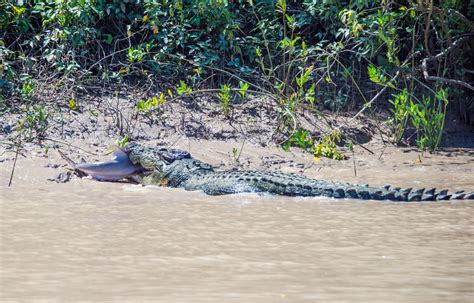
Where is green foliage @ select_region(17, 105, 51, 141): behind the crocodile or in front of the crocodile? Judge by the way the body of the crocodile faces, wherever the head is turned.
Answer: in front

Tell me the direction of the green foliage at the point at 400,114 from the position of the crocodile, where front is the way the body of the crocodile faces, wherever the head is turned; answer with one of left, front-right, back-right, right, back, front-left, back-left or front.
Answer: back-right

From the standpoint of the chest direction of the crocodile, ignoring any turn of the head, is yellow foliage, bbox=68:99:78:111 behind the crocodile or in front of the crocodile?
in front

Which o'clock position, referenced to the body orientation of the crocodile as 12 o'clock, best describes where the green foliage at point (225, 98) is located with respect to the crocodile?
The green foliage is roughly at 3 o'clock from the crocodile.

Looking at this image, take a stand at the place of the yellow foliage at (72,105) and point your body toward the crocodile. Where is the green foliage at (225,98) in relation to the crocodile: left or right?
left

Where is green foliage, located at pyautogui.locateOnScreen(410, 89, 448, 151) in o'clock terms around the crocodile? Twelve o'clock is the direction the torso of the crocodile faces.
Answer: The green foliage is roughly at 5 o'clock from the crocodile.

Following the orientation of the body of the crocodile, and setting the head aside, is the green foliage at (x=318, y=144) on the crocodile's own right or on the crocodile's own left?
on the crocodile's own right

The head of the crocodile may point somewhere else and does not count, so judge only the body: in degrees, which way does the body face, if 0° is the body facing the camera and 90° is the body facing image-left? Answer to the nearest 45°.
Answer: approximately 90°
